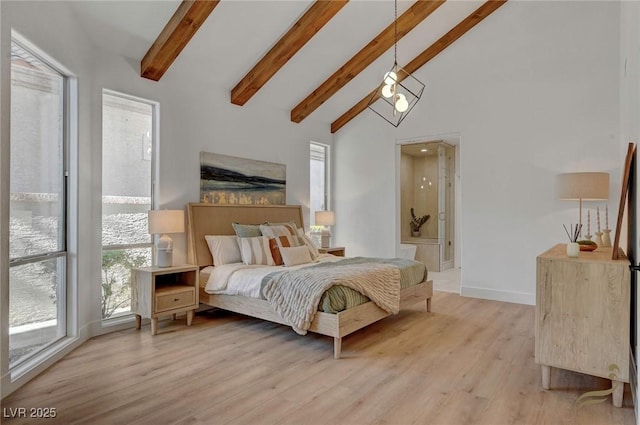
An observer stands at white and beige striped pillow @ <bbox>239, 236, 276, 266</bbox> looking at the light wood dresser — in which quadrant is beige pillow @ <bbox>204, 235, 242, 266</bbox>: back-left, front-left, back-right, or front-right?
back-right

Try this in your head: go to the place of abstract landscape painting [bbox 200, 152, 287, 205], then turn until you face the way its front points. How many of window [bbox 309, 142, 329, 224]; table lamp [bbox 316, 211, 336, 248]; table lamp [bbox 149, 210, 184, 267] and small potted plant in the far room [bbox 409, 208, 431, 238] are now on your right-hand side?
1

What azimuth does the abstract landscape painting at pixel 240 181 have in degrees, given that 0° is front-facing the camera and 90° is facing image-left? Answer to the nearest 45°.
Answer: approximately 315°

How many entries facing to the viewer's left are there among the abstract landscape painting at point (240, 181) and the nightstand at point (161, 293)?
0

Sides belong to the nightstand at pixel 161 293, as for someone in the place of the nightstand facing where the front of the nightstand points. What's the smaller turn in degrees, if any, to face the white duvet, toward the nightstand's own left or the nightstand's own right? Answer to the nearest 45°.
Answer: approximately 45° to the nightstand's own left

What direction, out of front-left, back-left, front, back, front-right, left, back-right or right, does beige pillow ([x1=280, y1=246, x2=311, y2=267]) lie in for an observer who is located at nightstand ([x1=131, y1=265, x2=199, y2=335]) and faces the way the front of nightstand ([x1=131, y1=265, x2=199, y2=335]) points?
front-left
